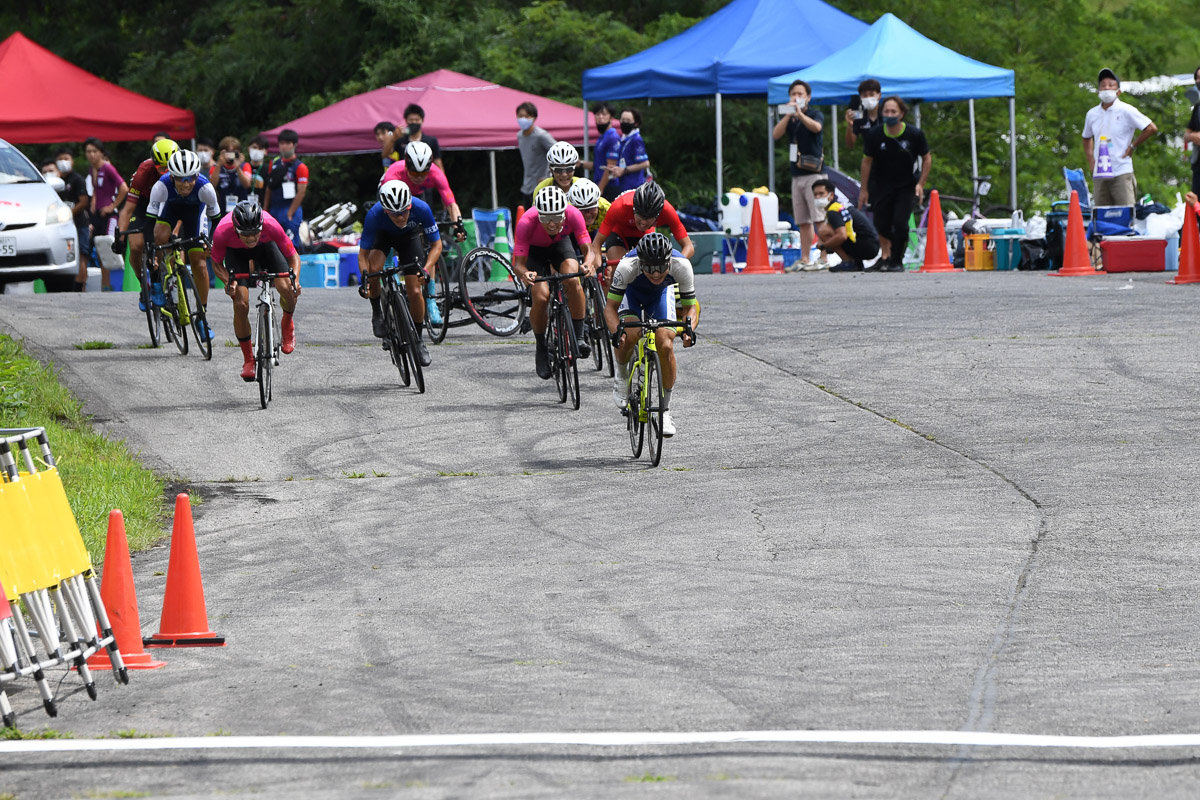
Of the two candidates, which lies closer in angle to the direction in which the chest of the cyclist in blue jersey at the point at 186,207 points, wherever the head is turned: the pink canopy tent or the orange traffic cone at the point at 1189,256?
the orange traffic cone

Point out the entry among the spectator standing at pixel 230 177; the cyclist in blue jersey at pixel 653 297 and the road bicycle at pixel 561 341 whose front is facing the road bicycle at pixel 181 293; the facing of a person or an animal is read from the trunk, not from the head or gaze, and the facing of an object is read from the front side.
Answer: the spectator standing

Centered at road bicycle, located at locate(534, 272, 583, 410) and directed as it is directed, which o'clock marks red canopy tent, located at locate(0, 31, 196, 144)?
The red canopy tent is roughly at 5 o'clock from the road bicycle.

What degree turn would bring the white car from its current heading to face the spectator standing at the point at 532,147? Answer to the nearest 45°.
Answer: approximately 90° to its left

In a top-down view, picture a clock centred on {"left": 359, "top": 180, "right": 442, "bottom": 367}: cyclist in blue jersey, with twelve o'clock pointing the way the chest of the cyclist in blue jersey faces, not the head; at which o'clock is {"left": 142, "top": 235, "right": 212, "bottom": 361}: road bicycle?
The road bicycle is roughly at 4 o'clock from the cyclist in blue jersey.

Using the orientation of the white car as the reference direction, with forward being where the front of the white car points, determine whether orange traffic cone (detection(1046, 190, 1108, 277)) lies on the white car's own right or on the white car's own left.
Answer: on the white car's own left

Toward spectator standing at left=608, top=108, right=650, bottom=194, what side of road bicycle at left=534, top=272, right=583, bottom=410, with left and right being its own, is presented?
back

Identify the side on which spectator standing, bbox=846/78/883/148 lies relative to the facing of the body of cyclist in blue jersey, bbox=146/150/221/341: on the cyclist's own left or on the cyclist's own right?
on the cyclist's own left

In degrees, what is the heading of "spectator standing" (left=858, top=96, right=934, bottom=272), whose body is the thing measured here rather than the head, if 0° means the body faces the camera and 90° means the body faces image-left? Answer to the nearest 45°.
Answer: approximately 0°

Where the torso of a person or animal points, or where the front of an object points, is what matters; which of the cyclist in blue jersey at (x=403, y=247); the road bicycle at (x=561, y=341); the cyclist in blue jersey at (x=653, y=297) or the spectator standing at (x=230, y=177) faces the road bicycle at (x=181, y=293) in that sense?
the spectator standing

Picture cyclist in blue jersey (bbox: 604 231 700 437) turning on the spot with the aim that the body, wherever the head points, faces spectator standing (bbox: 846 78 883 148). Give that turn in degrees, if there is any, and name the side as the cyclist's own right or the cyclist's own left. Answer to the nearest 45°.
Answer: approximately 180°

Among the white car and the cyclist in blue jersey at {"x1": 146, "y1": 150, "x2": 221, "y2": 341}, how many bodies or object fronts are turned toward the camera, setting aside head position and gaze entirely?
2
